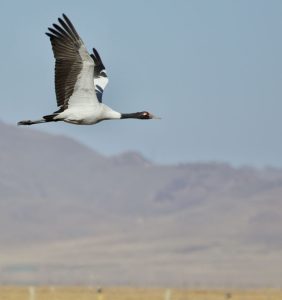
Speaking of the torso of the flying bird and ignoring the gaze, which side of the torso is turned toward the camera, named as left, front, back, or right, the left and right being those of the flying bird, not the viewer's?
right
